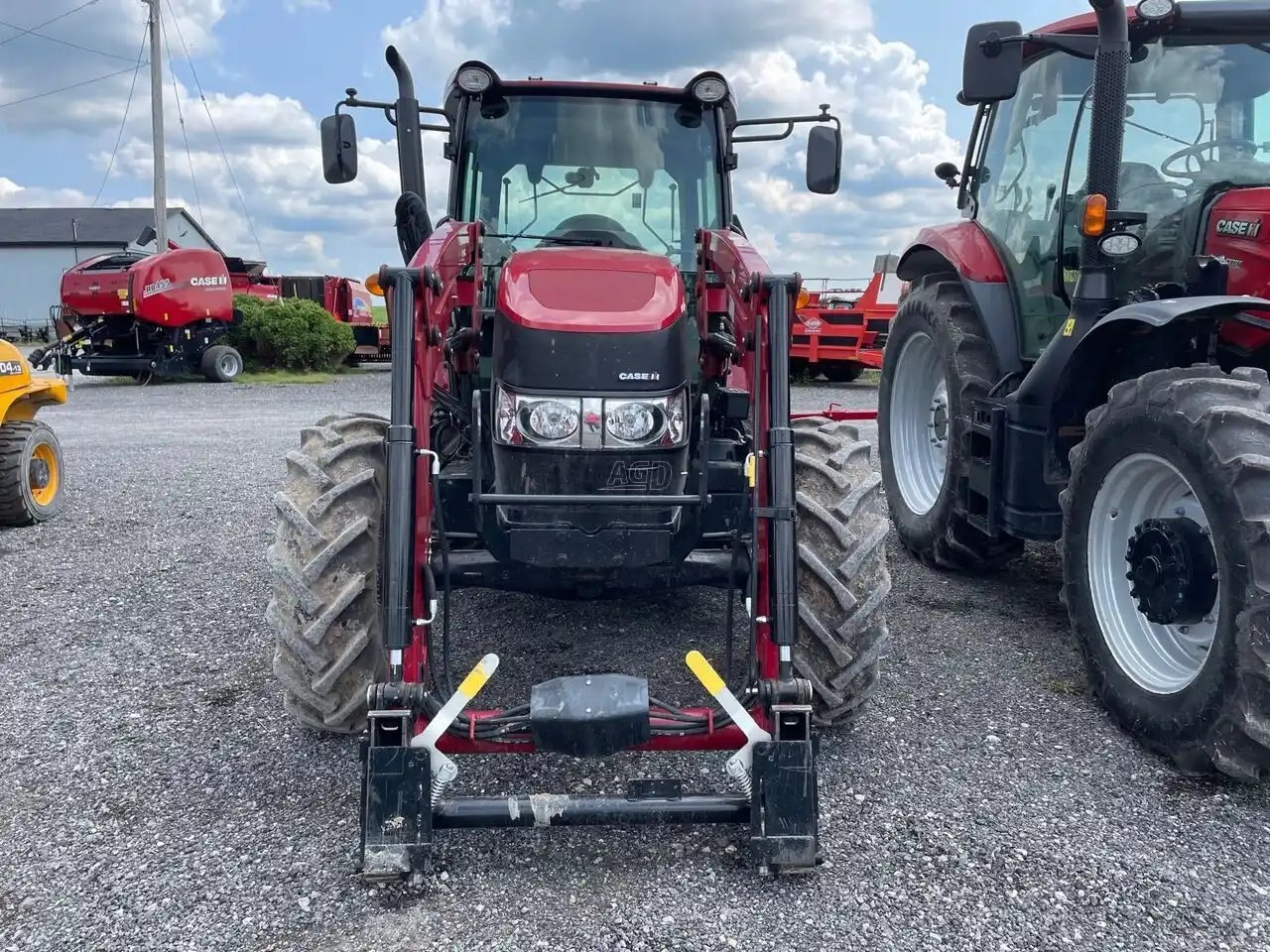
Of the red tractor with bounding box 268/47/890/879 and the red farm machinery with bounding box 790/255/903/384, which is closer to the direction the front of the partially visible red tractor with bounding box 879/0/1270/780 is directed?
the red tractor

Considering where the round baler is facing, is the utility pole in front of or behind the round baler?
behind

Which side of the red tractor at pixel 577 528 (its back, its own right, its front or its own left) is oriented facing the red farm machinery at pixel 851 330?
back

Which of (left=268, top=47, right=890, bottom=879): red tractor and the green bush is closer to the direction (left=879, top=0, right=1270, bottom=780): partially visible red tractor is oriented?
the red tractor

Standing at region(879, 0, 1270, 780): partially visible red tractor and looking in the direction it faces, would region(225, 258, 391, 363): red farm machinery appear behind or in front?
behind

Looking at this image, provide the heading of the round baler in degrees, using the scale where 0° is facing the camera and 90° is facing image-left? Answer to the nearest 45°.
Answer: approximately 45°

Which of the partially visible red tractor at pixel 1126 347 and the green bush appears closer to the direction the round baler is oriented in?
the partially visible red tractor

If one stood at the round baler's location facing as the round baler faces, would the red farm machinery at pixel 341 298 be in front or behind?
behind

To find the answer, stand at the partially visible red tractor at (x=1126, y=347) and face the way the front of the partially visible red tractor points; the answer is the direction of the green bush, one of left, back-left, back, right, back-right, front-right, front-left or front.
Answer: back

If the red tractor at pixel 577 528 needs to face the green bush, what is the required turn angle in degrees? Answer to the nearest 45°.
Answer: approximately 180°
